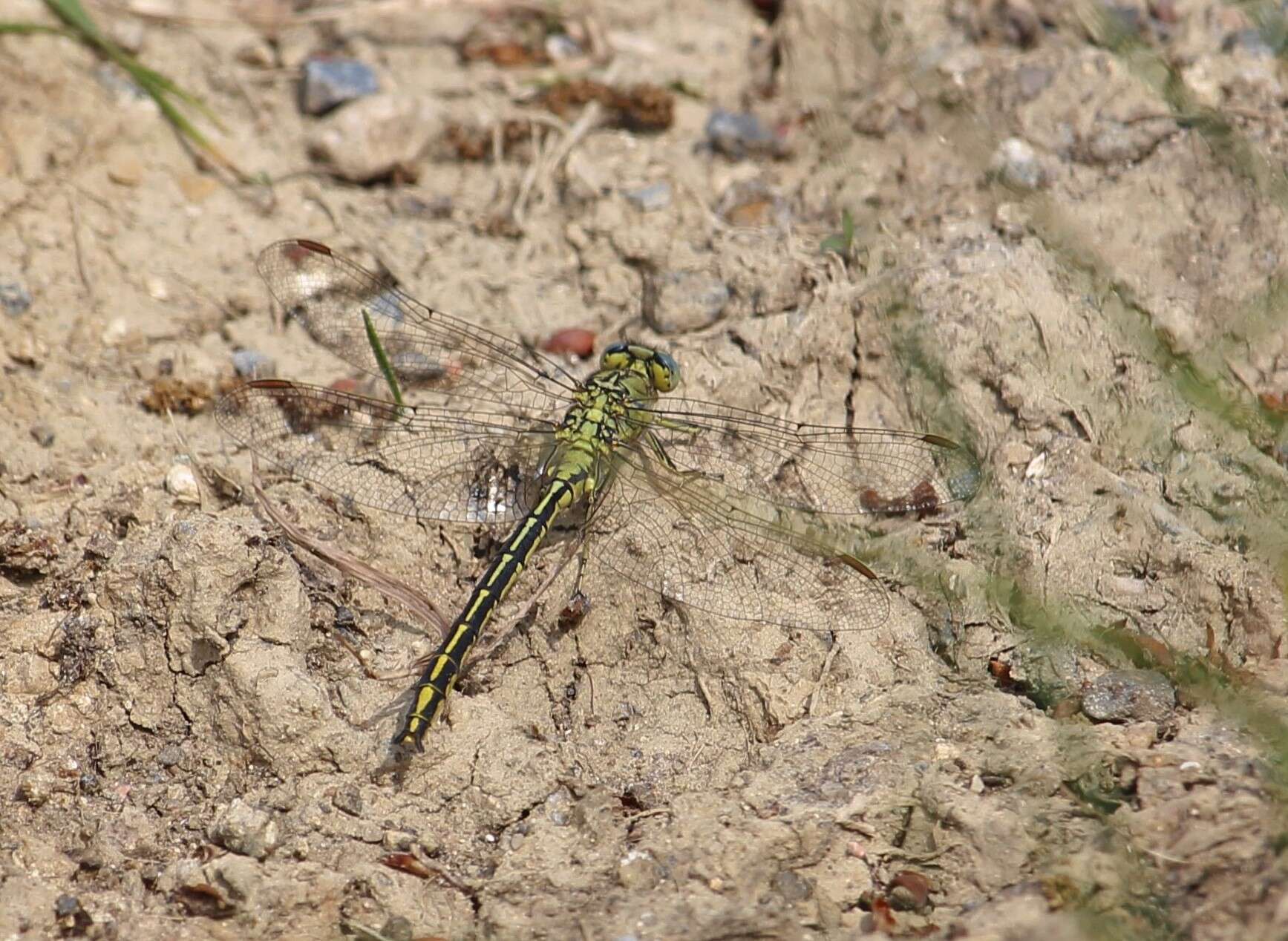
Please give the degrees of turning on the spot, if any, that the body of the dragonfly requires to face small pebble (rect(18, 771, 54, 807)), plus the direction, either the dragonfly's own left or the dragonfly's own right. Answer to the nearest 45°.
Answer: approximately 180°

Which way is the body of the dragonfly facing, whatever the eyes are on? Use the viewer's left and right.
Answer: facing away from the viewer and to the right of the viewer

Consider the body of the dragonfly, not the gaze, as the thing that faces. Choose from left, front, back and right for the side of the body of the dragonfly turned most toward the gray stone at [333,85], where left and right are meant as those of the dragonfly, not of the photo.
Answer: left

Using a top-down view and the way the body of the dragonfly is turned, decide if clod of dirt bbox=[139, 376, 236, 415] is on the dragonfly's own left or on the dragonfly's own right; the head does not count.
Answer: on the dragonfly's own left

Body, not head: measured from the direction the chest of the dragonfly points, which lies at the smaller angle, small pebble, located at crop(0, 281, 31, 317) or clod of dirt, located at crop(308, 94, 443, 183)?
the clod of dirt

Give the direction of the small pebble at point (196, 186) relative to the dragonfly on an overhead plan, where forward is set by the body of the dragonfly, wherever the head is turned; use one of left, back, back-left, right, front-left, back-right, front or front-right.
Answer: left

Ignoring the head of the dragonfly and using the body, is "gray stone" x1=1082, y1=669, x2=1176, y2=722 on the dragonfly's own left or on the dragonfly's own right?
on the dragonfly's own right

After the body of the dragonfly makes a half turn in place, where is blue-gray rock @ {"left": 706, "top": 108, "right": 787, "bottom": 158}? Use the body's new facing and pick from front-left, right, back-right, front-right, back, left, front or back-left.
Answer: back-right

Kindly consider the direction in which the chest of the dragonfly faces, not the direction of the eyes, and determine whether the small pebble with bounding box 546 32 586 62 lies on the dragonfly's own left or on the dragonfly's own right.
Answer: on the dragonfly's own left

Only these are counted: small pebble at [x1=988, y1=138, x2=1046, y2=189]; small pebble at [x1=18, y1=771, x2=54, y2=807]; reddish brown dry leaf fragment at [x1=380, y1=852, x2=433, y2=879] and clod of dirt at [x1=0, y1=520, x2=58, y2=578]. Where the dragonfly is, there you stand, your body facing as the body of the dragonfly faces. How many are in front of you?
1

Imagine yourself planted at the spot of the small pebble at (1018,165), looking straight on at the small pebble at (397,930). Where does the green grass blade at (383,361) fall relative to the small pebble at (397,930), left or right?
right
